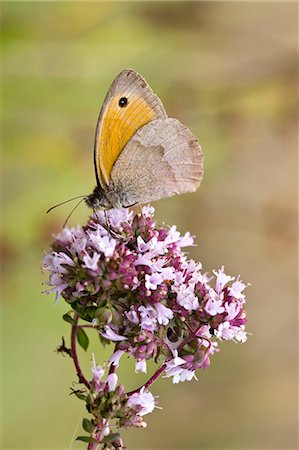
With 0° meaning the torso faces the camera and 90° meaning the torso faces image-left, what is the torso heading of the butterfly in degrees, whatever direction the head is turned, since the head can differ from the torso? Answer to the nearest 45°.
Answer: approximately 90°
